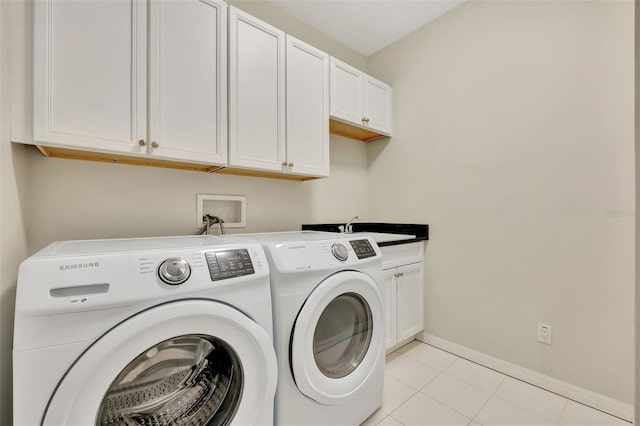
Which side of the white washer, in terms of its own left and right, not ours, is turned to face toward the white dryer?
left

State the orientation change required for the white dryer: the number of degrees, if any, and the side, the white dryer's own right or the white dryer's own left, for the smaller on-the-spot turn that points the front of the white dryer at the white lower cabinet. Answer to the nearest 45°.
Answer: approximately 90° to the white dryer's own left

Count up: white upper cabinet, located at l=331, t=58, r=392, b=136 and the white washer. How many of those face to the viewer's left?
0

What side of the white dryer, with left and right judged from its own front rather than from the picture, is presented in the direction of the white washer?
right

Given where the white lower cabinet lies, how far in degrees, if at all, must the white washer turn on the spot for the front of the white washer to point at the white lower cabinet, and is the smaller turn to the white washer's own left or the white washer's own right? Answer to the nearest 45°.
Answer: approximately 90° to the white washer's own left

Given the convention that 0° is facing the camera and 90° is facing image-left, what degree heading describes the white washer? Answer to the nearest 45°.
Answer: approximately 0°

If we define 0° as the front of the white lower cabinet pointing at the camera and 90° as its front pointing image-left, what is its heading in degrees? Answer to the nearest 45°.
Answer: approximately 315°

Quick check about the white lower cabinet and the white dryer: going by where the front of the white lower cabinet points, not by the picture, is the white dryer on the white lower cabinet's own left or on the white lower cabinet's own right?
on the white lower cabinet's own right
